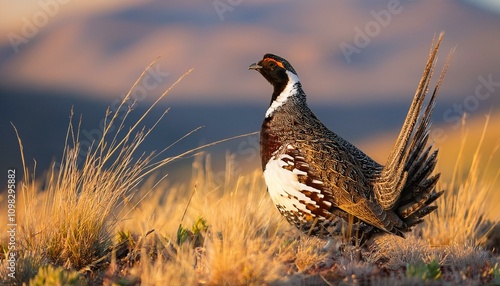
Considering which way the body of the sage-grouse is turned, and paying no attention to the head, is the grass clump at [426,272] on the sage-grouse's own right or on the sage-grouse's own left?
on the sage-grouse's own left

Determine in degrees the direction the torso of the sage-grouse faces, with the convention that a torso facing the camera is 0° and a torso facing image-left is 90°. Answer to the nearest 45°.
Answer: approximately 90°
